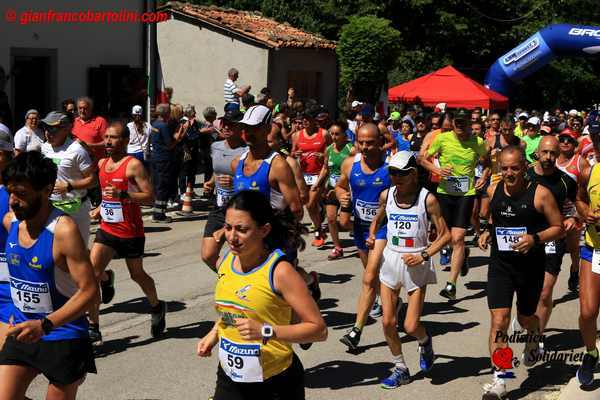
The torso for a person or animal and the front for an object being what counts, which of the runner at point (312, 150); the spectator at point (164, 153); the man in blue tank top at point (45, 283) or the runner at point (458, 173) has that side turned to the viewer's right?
the spectator

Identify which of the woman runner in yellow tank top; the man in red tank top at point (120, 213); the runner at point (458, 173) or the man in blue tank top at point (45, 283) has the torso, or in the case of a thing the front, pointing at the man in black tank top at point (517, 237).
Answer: the runner

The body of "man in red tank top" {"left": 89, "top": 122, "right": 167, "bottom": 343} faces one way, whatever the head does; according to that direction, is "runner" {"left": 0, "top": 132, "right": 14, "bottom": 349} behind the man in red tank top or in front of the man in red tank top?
in front

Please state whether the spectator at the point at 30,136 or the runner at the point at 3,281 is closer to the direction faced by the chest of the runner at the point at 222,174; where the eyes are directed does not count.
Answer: the runner

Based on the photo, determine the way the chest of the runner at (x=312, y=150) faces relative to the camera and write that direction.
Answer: toward the camera

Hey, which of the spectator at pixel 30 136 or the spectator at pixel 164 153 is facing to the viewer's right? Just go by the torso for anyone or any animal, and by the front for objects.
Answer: the spectator at pixel 164 153

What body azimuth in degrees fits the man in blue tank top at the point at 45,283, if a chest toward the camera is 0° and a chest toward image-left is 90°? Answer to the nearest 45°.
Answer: approximately 45°

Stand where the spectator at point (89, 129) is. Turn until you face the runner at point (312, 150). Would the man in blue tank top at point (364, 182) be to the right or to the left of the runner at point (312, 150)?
right

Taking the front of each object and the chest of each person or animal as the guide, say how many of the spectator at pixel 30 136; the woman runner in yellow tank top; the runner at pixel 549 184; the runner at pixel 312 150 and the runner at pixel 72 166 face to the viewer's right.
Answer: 0

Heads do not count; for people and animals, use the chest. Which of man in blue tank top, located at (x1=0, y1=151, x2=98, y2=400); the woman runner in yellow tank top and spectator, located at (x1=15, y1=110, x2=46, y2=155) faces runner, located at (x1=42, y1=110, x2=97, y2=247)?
the spectator

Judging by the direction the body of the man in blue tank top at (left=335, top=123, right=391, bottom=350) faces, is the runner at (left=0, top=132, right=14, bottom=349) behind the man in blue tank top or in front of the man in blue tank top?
in front

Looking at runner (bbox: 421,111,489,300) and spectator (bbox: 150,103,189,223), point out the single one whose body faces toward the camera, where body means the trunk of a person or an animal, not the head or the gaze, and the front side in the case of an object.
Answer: the runner

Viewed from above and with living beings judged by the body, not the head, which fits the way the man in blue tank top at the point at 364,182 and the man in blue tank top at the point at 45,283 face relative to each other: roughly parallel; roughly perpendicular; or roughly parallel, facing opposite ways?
roughly parallel

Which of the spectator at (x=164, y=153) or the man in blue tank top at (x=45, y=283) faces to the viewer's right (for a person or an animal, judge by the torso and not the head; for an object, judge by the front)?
the spectator

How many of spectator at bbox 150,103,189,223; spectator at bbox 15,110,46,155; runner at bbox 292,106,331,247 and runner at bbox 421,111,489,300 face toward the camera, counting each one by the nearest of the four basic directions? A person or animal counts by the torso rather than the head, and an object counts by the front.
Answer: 3

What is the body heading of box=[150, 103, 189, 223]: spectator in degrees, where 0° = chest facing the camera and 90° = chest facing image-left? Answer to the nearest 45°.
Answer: approximately 270°

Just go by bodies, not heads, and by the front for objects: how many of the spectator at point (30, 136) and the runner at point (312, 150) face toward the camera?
2

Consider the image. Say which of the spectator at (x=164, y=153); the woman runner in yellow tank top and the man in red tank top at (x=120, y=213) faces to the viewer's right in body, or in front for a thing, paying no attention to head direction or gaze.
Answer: the spectator

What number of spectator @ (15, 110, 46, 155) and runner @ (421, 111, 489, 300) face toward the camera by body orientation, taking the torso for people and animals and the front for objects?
2

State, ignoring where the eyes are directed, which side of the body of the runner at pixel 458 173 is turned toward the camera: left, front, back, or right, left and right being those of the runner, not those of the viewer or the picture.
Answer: front

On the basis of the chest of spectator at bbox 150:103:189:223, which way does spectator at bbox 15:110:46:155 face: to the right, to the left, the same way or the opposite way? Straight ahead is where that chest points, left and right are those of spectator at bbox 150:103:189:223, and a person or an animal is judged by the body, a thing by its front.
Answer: to the right
